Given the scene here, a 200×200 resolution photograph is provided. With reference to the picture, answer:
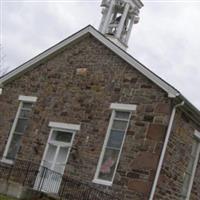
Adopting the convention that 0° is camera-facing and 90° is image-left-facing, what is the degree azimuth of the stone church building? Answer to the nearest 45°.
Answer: approximately 45°
